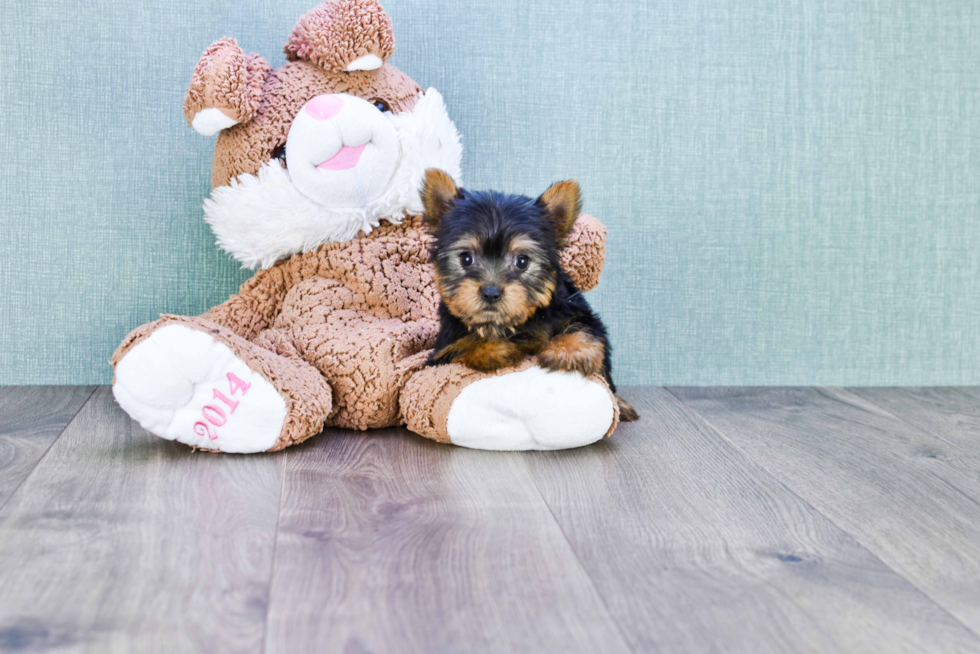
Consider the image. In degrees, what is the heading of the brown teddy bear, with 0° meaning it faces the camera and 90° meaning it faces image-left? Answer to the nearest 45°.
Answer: approximately 0°
